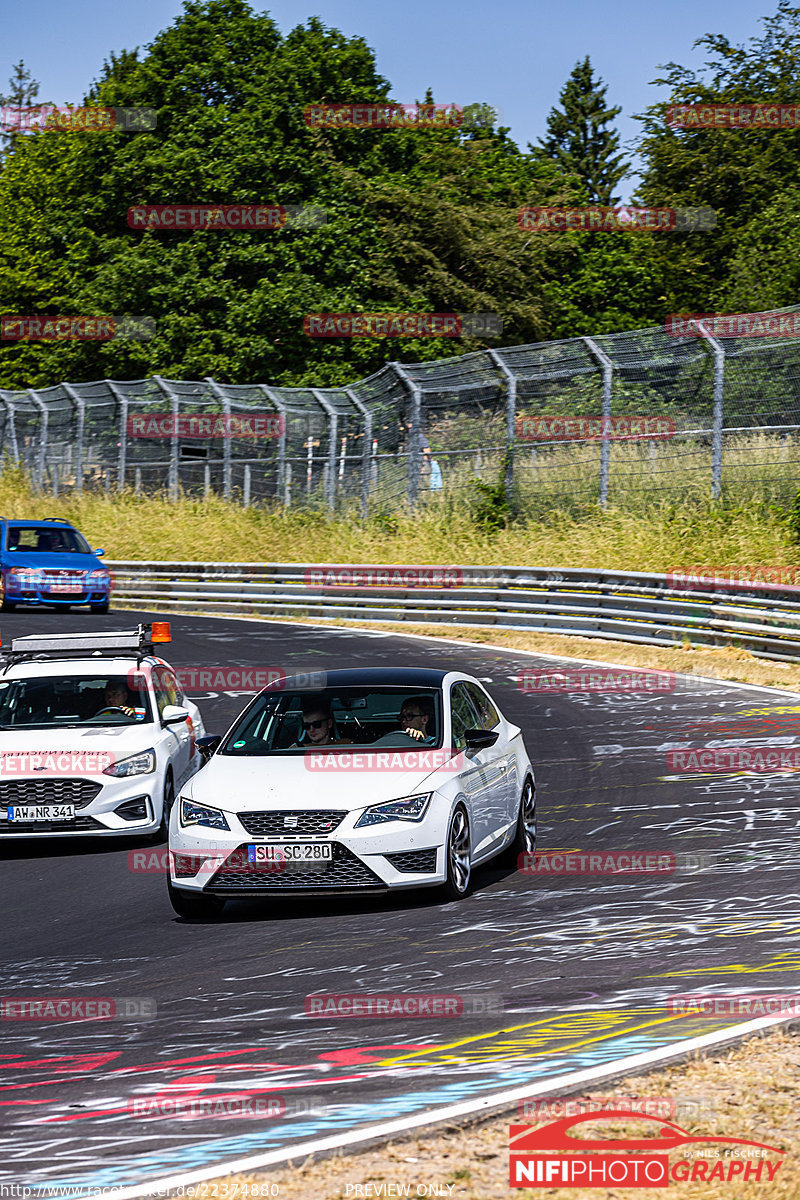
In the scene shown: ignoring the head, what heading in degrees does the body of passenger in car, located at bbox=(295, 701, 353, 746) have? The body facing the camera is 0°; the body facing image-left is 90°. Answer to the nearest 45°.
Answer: approximately 45°

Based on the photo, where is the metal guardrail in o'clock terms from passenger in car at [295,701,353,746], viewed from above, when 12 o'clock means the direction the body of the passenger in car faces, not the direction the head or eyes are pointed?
The metal guardrail is roughly at 5 o'clock from the passenger in car.

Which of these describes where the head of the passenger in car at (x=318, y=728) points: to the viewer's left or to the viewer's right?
to the viewer's left

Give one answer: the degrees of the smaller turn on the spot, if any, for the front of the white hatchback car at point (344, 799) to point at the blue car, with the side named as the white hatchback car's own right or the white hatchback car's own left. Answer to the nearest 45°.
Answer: approximately 135° to the white hatchback car's own right

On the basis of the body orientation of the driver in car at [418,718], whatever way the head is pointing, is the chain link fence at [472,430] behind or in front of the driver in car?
behind

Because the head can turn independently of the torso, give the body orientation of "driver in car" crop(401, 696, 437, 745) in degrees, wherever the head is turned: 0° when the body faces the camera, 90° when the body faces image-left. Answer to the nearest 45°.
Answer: approximately 45°

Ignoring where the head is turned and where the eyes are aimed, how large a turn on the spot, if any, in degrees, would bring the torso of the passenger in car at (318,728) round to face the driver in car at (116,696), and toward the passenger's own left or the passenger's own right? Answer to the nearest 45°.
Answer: approximately 90° to the passenger's own right

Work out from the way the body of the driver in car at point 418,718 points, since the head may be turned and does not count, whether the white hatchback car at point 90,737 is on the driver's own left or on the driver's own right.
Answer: on the driver's own right

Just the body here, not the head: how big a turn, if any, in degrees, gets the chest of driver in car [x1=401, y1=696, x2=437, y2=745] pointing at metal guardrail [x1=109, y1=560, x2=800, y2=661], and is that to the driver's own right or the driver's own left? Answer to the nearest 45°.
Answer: approximately 135° to the driver's own right

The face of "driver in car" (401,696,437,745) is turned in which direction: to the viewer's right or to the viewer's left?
to the viewer's left
